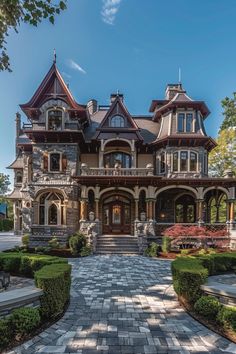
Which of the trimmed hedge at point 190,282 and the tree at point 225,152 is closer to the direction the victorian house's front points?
the trimmed hedge

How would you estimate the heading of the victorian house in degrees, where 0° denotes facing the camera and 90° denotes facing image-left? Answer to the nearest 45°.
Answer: approximately 0°

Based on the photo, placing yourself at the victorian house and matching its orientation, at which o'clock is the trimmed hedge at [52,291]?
The trimmed hedge is roughly at 12 o'clock from the victorian house.

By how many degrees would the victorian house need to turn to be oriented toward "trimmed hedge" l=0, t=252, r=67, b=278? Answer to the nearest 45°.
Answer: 0° — it already faces it

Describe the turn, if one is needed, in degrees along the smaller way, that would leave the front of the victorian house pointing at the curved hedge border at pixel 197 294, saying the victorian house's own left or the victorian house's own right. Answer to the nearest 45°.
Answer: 0° — it already faces it

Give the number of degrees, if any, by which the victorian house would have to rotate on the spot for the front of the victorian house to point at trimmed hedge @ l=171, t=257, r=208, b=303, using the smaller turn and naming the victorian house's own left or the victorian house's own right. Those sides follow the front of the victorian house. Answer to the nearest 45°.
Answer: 0° — it already faces it
